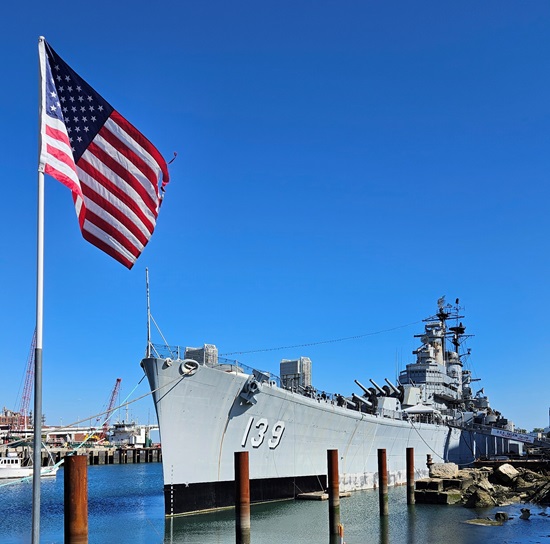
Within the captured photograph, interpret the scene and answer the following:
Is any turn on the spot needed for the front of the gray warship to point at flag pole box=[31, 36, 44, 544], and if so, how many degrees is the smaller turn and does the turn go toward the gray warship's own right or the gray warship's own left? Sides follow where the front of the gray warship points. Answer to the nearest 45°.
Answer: approximately 45° to the gray warship's own left

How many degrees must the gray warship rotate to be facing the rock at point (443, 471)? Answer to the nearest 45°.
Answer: approximately 180°

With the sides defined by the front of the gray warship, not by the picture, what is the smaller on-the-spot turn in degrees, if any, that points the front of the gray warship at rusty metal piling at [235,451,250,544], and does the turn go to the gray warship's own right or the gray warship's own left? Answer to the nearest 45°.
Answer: approximately 45° to the gray warship's own left

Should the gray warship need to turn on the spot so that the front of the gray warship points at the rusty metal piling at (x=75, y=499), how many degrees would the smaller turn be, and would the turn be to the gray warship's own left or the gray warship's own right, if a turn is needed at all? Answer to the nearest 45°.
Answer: approximately 45° to the gray warship's own left

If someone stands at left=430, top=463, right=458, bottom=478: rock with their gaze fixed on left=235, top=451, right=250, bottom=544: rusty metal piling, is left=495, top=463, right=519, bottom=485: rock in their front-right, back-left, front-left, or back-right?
back-left

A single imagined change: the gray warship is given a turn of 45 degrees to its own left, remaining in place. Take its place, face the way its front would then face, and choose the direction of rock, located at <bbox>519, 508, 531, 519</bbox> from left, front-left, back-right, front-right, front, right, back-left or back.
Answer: left

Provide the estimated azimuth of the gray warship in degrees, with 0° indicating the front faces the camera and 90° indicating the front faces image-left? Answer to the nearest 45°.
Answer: approximately 45°
